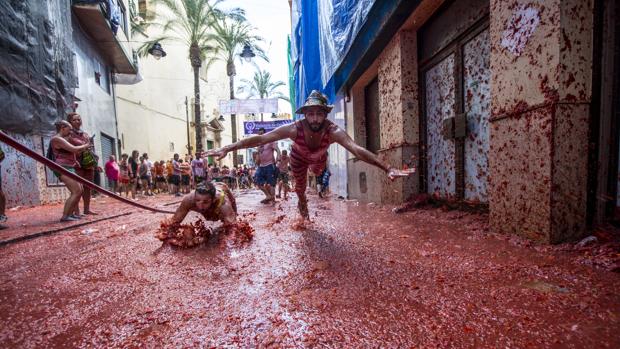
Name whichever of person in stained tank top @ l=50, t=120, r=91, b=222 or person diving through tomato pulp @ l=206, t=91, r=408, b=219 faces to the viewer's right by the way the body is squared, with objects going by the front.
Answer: person in stained tank top @ l=50, t=120, r=91, b=222

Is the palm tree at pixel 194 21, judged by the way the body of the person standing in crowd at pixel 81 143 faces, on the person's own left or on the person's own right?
on the person's own left

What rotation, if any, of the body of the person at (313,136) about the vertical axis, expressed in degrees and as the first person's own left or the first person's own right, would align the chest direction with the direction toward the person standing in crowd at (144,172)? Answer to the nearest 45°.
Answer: approximately 135° to the first person's own right

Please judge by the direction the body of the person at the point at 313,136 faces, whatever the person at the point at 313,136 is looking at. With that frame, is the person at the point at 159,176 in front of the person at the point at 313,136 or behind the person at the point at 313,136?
behind

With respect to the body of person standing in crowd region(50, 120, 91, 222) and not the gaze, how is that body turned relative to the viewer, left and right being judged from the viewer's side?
facing to the right of the viewer

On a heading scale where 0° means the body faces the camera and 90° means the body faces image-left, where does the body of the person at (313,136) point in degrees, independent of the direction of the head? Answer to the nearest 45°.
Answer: approximately 0°

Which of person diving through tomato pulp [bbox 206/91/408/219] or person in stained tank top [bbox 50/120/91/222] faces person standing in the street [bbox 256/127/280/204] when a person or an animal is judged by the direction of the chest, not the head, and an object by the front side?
person in stained tank top [bbox 50/120/91/222]

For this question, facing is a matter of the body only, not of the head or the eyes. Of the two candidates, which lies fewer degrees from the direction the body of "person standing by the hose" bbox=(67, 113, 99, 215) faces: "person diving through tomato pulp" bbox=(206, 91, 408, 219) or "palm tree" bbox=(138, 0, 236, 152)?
the person diving through tomato pulp
